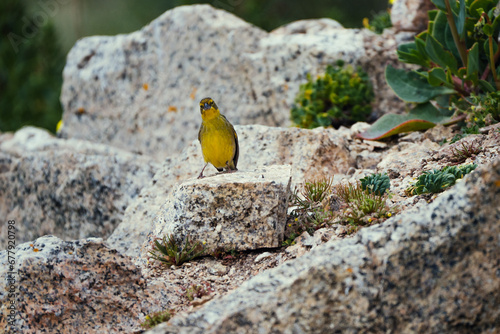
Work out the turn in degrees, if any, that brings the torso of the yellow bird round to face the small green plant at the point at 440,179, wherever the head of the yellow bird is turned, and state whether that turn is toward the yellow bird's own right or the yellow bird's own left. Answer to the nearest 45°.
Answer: approximately 45° to the yellow bird's own left

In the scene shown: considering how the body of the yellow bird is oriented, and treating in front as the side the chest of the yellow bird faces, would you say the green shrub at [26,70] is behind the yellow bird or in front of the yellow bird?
behind

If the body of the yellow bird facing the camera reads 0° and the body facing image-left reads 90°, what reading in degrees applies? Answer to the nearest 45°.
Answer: approximately 0°

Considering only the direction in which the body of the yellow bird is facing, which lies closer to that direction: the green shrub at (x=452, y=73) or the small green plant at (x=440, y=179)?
the small green plant

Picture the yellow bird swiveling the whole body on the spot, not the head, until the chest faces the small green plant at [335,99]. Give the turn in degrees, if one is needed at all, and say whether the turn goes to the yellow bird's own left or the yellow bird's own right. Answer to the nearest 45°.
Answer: approximately 135° to the yellow bird's own left

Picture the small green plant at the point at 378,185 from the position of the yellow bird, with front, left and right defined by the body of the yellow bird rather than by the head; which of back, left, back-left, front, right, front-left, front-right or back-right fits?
front-left

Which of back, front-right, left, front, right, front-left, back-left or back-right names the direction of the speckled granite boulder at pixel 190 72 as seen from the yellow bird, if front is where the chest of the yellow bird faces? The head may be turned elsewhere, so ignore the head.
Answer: back

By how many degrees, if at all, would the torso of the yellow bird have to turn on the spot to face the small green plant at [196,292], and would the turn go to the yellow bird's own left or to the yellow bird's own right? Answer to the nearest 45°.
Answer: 0° — it already faces it
